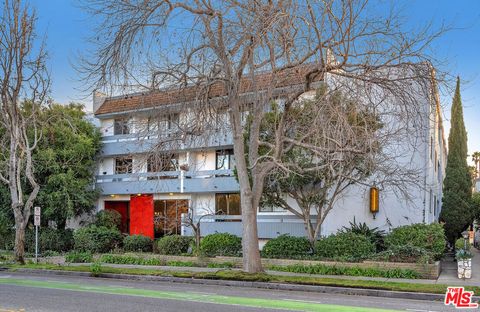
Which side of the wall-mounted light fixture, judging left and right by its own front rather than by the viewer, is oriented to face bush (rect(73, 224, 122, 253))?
right

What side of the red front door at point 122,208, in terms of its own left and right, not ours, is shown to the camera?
front

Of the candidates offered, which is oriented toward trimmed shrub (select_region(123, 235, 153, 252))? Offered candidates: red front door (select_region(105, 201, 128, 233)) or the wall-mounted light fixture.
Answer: the red front door

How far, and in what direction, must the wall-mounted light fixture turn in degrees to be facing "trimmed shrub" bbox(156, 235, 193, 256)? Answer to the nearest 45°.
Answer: approximately 90° to its right

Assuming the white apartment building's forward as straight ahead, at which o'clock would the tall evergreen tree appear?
The tall evergreen tree is roughly at 9 o'clock from the white apartment building.

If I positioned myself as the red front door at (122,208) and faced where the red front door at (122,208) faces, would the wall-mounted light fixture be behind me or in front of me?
in front

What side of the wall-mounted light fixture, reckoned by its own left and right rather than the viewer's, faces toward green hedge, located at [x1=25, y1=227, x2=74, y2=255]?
right

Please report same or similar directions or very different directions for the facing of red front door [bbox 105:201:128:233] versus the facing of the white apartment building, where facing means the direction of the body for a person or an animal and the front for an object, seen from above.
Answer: same or similar directions

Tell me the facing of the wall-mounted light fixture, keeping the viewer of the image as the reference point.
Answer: facing the viewer

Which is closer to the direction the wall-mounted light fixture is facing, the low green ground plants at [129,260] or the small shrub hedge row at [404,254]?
the small shrub hedge row

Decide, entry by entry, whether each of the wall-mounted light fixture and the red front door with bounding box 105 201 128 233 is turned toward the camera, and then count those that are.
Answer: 2

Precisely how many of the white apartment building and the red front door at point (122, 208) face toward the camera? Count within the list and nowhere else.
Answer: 2
